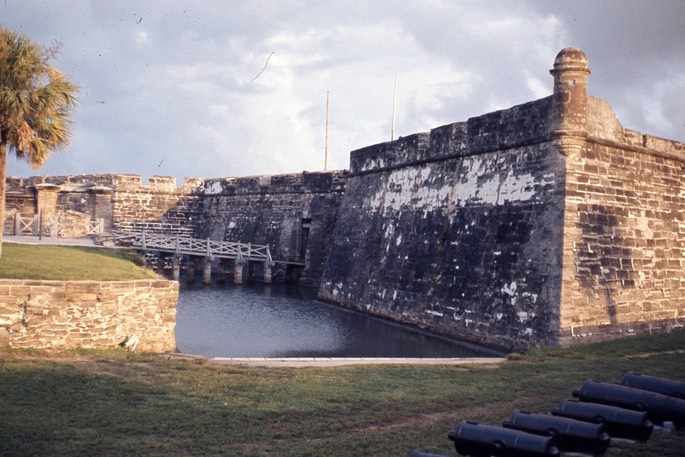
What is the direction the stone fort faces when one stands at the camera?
facing the viewer and to the left of the viewer

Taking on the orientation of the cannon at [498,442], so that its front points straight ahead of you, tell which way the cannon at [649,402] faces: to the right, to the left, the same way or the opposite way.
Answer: the same way

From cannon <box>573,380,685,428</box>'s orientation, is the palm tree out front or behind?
behind

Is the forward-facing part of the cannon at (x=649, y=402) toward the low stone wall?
no

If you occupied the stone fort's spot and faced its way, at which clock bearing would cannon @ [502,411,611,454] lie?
The cannon is roughly at 11 o'clock from the stone fort.

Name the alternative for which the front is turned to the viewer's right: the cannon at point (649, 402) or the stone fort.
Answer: the cannon

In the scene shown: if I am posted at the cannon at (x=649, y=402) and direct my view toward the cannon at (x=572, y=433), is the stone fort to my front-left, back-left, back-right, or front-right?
back-right

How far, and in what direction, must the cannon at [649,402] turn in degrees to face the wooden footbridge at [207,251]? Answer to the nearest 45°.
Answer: approximately 135° to its left

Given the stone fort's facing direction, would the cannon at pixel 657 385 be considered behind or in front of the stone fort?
in front

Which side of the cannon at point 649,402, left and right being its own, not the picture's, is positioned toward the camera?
right
